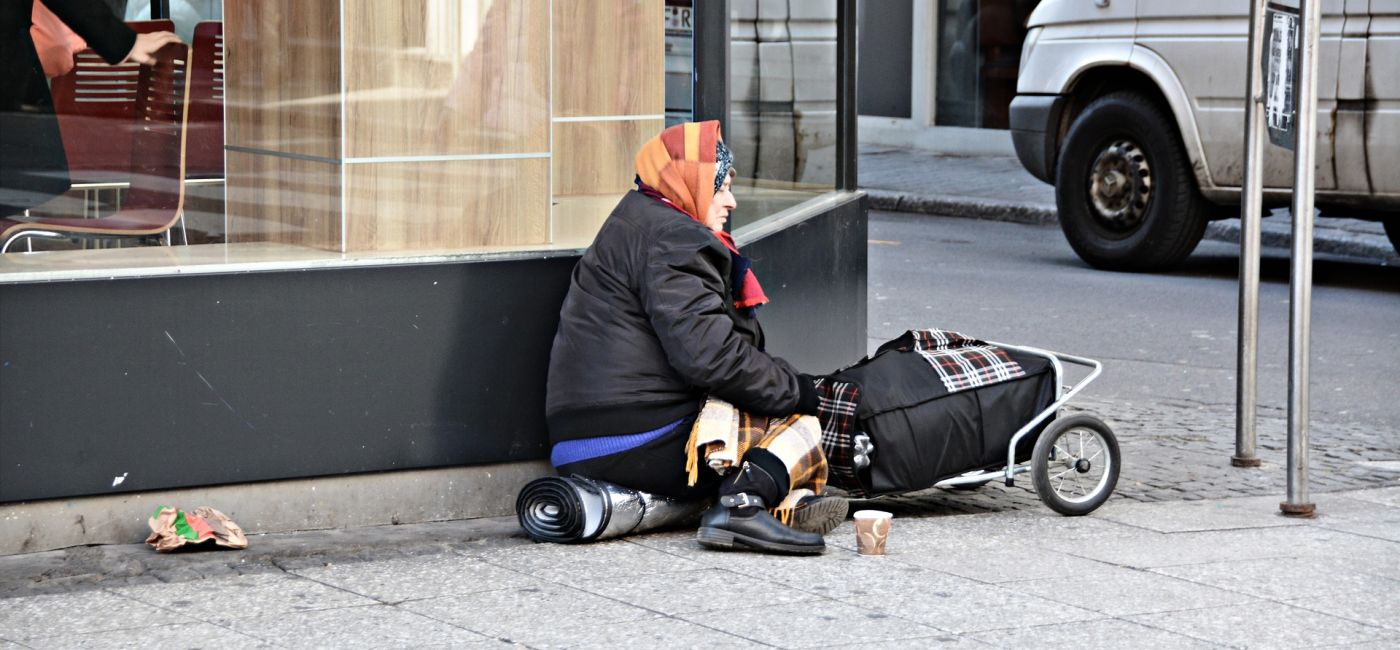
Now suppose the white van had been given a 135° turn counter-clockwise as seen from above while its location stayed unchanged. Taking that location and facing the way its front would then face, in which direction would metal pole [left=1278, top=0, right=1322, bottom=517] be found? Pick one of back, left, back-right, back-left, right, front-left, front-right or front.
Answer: front-right

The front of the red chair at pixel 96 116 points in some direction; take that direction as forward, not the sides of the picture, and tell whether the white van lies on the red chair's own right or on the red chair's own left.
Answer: on the red chair's own right

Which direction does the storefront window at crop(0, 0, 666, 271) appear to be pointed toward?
toward the camera

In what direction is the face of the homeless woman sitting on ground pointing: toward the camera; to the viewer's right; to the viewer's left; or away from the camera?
to the viewer's right

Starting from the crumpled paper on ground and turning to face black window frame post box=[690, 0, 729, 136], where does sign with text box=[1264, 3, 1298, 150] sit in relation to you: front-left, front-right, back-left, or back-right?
front-right

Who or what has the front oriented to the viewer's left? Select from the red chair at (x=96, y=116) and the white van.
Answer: the white van

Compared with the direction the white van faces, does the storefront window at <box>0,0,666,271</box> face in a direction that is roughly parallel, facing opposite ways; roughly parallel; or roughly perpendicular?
roughly perpendicular

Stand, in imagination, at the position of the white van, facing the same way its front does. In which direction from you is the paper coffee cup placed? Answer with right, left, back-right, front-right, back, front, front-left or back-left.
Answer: left

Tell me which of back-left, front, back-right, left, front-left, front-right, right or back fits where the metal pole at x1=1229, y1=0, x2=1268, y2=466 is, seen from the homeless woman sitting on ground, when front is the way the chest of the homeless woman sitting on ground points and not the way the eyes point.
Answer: front-left

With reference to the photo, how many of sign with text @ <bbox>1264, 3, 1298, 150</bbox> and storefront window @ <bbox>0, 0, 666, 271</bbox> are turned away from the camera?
0

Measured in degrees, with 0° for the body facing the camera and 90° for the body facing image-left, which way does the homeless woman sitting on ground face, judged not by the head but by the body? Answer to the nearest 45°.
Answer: approximately 270°

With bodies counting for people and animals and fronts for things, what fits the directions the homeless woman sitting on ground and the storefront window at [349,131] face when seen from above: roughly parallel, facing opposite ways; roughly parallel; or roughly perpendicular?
roughly perpendicular
